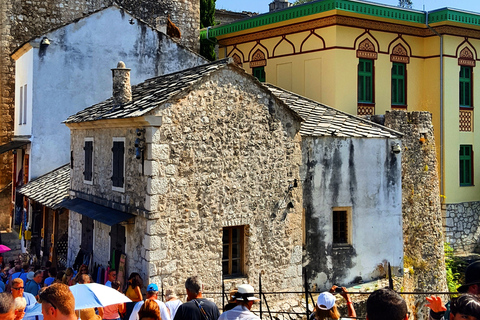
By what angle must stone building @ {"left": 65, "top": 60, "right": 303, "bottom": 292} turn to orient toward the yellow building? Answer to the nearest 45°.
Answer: approximately 180°

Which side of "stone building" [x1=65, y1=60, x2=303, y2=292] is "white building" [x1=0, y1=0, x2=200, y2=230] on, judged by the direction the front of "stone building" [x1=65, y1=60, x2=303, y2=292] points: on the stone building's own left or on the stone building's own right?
on the stone building's own right

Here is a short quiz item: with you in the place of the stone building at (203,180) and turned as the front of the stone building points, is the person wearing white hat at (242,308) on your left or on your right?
on your left

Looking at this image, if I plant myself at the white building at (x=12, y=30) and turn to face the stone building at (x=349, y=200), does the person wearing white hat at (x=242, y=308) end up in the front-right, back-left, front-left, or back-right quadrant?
front-right

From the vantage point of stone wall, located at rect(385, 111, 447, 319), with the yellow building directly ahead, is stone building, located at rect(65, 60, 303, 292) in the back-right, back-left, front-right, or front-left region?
back-left

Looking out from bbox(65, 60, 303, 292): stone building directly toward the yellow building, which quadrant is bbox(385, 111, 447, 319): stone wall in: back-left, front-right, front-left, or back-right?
front-right

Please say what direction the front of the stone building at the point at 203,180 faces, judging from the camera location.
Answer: facing the viewer and to the left of the viewer

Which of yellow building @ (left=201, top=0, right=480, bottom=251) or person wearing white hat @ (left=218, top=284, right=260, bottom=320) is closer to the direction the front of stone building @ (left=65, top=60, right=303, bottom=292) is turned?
the person wearing white hat
